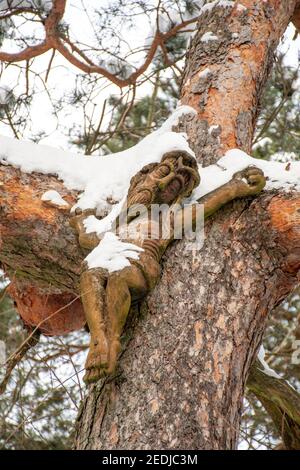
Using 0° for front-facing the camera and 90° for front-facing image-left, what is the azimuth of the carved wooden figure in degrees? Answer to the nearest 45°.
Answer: approximately 45°
